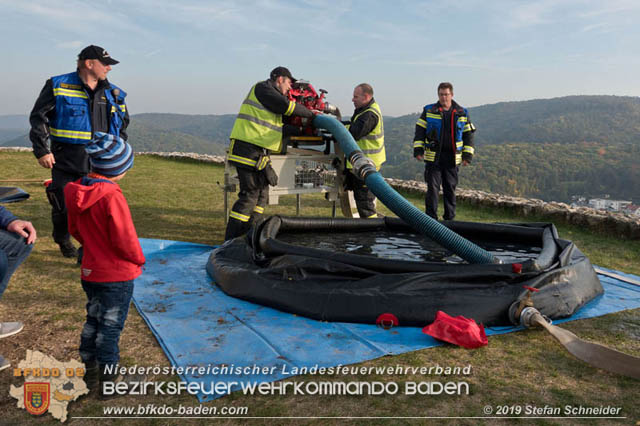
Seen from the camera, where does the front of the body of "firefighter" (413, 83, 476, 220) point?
toward the camera

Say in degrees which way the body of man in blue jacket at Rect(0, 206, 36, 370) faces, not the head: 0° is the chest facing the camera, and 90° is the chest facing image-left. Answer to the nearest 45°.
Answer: approximately 270°

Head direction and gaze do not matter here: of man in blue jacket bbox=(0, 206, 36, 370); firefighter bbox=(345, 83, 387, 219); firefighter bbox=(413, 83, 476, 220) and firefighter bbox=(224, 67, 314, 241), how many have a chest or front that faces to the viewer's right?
2

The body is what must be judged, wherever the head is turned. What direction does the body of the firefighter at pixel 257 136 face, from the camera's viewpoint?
to the viewer's right

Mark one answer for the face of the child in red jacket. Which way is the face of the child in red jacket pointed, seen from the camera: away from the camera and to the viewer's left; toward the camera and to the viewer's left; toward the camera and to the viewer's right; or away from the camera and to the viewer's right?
away from the camera and to the viewer's right

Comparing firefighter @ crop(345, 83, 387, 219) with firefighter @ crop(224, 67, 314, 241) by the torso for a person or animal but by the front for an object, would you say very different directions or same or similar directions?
very different directions

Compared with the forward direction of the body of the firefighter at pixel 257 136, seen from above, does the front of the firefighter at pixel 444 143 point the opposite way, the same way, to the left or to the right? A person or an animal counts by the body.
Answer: to the right

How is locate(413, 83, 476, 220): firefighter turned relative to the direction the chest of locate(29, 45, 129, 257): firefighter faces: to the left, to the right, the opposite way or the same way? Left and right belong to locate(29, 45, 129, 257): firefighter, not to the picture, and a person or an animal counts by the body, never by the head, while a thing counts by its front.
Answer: to the right

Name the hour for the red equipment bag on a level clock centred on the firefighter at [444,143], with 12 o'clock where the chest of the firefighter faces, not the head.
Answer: The red equipment bag is roughly at 12 o'clock from the firefighter.

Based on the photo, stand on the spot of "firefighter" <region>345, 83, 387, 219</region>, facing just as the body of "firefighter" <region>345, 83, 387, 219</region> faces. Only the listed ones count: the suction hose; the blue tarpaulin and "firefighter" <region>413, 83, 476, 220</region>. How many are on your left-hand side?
2

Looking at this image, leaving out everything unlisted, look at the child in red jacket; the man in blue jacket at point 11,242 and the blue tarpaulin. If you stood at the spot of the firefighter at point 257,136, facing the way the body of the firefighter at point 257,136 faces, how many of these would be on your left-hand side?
0
